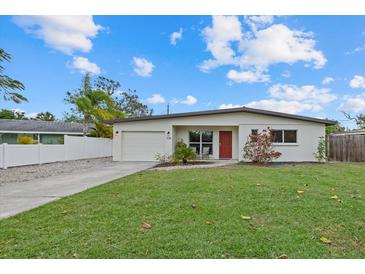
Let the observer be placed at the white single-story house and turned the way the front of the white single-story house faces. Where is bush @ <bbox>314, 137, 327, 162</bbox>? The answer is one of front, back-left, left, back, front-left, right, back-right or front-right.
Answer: left

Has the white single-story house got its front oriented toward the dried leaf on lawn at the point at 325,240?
yes

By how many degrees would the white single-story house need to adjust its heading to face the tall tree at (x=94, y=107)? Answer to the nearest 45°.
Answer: approximately 135° to its right

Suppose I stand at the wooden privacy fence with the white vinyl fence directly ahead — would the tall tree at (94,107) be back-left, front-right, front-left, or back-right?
front-right

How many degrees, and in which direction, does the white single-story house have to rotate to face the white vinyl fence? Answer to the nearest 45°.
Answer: approximately 90° to its right

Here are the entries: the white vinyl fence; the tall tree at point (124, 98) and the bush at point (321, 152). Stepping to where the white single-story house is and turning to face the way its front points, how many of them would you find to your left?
1

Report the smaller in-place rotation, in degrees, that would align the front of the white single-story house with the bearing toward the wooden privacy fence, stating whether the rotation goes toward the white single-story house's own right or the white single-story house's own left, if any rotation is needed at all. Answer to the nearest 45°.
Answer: approximately 90° to the white single-story house's own left

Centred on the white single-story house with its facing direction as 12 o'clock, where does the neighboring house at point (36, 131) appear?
The neighboring house is roughly at 4 o'clock from the white single-story house.

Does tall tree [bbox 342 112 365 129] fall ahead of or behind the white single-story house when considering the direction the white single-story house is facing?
behind

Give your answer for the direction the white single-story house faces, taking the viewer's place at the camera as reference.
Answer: facing the viewer
